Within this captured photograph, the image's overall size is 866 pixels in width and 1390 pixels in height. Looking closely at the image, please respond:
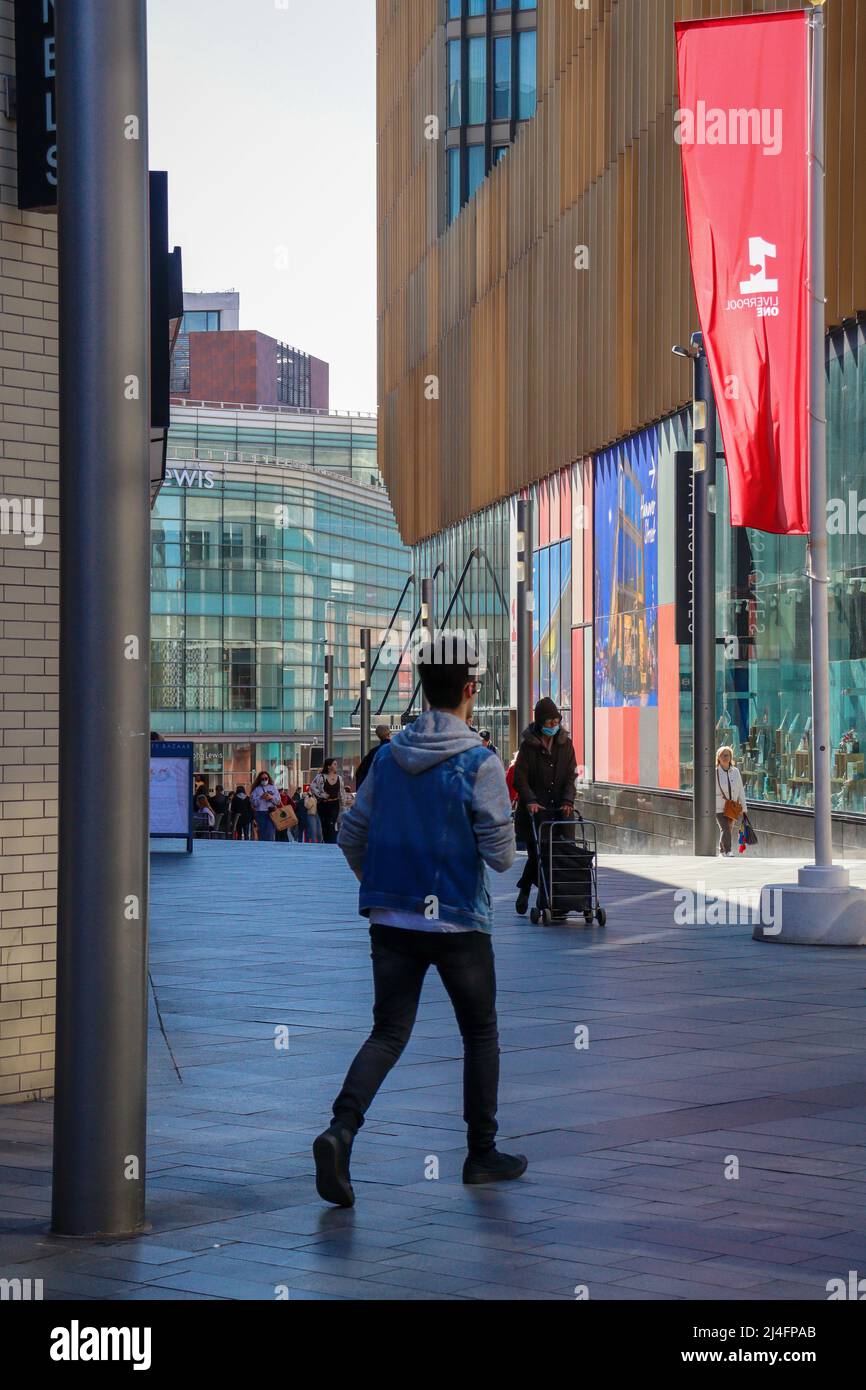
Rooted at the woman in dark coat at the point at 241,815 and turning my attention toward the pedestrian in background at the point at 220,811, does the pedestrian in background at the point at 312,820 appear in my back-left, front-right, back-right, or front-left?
back-left

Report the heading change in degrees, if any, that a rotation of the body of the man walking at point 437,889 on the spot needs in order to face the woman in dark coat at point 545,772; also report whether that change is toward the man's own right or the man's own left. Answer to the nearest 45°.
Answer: approximately 45° to the man's own left

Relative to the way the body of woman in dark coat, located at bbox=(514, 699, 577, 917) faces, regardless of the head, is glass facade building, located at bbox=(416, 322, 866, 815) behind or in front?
behind

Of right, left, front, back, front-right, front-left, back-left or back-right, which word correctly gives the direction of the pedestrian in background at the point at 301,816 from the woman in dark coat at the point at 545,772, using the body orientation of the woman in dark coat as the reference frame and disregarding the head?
back

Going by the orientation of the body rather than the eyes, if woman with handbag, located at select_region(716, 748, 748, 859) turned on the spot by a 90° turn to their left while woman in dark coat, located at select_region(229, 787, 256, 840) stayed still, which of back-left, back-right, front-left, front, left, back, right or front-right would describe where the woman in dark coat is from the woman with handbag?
back-left

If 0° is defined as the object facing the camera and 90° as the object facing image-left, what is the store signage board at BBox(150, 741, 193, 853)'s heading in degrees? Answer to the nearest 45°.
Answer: approximately 0°
